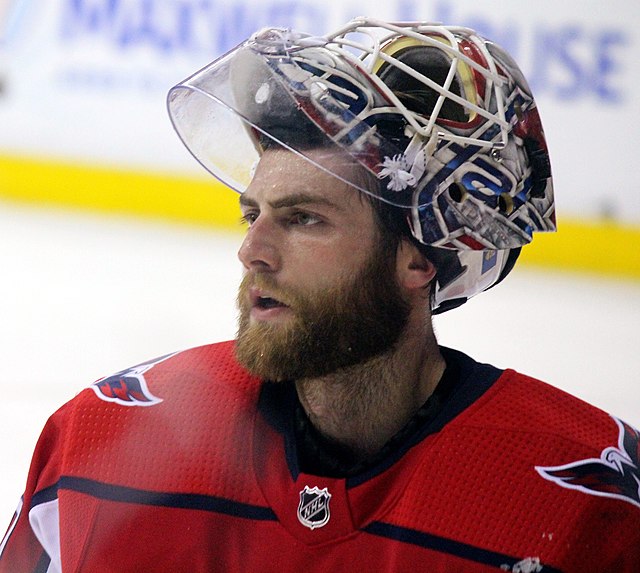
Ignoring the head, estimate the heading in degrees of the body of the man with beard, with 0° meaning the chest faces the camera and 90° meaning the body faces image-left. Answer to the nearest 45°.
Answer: approximately 45°
